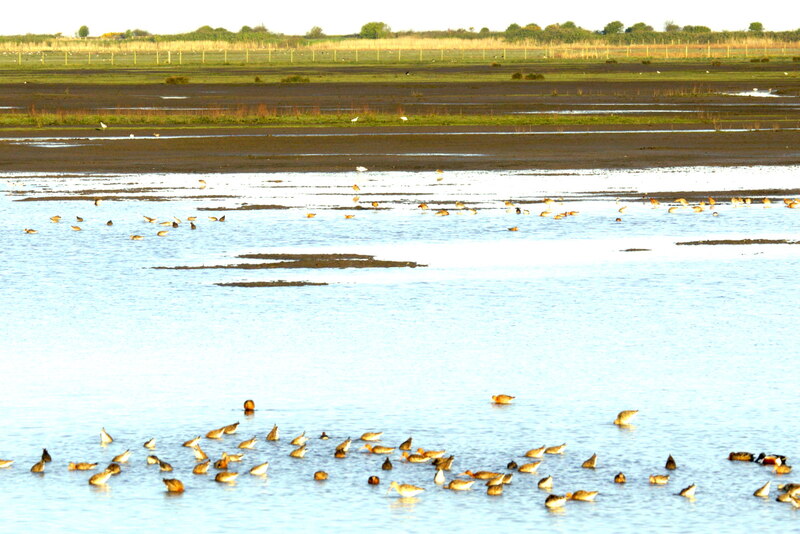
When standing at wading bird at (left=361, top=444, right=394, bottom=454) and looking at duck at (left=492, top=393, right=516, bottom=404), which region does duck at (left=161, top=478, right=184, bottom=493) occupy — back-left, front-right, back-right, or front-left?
back-left

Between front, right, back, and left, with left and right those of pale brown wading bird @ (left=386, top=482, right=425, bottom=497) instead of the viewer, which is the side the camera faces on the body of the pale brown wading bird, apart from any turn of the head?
left

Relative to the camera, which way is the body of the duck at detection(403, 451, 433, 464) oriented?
to the viewer's left

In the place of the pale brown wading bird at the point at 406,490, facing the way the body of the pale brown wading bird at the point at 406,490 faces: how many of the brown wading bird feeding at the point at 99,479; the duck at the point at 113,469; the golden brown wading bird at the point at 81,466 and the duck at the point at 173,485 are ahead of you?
4

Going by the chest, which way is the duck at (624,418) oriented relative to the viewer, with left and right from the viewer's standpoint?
facing to the left of the viewer

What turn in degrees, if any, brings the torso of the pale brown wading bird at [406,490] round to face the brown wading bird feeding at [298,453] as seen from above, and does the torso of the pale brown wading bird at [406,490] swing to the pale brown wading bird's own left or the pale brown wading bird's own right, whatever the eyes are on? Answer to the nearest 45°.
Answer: approximately 45° to the pale brown wading bird's own right

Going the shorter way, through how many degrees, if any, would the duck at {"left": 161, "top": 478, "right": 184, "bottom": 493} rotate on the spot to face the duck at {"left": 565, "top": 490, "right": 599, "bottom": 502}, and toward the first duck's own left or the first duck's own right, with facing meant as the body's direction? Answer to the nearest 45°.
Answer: approximately 180°

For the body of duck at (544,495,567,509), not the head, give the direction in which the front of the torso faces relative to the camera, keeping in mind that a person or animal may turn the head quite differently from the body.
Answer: to the viewer's left

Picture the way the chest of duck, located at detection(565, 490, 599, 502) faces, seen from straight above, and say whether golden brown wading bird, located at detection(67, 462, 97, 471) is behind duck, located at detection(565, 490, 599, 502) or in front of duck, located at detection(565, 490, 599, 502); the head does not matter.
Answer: in front
